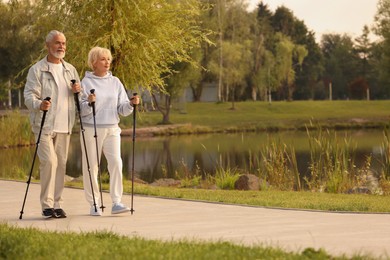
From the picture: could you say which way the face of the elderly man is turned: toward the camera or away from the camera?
toward the camera

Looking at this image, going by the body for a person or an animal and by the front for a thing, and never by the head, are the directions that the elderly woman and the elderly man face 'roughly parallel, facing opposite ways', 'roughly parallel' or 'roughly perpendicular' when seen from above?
roughly parallel

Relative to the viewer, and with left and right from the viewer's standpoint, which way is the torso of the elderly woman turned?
facing the viewer and to the right of the viewer

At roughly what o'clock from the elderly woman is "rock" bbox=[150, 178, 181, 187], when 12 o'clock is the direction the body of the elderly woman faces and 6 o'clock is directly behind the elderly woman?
The rock is roughly at 8 o'clock from the elderly woman.

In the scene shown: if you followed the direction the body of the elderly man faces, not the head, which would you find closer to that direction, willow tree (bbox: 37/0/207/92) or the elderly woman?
the elderly woman

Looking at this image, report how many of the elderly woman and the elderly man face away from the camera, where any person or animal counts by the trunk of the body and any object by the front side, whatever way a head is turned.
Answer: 0

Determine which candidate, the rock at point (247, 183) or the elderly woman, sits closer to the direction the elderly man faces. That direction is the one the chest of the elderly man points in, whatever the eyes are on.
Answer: the elderly woman

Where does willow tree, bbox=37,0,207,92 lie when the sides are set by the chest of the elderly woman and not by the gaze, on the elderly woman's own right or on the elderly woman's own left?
on the elderly woman's own left

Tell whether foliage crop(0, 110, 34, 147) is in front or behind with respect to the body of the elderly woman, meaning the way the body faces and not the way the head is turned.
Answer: behind
